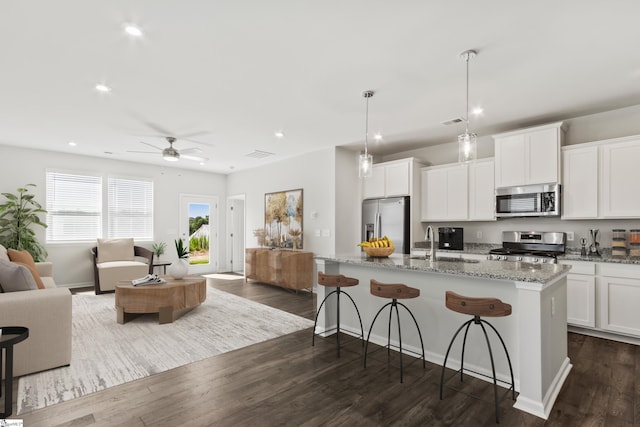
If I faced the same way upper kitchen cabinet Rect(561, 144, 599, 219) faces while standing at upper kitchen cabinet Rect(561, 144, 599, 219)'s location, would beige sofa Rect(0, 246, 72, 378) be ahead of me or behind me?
ahead

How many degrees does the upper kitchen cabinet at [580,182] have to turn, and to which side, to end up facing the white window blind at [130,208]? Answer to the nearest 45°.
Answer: approximately 90° to its right

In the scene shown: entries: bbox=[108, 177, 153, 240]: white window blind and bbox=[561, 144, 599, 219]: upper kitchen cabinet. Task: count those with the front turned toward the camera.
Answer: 2

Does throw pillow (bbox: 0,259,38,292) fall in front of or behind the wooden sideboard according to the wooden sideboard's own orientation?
in front

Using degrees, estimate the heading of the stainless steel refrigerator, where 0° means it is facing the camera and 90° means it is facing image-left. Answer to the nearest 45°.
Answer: approximately 45°

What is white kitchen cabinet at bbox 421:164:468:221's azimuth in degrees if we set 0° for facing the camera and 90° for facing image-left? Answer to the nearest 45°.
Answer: approximately 45°

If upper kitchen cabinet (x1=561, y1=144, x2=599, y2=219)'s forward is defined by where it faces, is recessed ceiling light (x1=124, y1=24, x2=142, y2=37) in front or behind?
in front

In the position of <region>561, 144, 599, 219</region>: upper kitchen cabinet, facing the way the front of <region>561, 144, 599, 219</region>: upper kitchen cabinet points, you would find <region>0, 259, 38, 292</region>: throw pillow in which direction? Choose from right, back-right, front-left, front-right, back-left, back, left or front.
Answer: front-right
